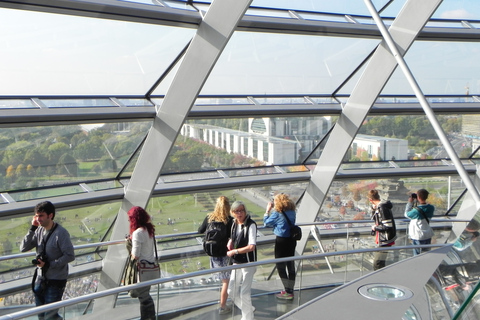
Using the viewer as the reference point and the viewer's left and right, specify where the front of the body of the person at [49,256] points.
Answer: facing the viewer and to the left of the viewer

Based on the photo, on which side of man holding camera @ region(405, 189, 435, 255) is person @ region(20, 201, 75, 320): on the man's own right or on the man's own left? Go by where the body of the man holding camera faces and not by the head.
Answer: on the man's own left

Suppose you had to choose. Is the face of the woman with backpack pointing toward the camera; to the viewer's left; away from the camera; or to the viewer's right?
away from the camera

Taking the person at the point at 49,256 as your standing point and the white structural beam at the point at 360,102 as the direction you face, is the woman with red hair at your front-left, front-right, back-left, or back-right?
front-right

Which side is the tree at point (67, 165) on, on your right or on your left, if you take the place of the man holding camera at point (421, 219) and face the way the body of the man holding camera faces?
on your left
